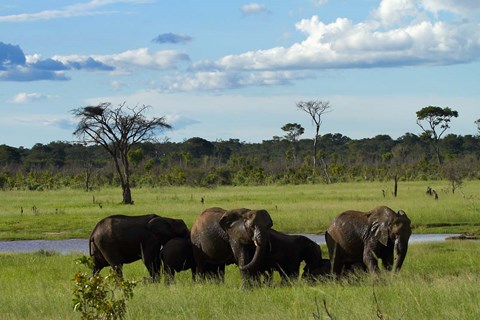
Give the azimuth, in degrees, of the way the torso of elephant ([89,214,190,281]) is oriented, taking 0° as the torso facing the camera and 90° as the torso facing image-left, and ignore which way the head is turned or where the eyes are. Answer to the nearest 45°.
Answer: approximately 270°

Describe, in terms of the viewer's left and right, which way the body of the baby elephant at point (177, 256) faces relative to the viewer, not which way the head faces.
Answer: facing to the right of the viewer

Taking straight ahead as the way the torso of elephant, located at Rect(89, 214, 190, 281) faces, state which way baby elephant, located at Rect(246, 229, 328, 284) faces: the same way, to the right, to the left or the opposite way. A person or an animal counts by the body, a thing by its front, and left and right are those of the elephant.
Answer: the opposite way

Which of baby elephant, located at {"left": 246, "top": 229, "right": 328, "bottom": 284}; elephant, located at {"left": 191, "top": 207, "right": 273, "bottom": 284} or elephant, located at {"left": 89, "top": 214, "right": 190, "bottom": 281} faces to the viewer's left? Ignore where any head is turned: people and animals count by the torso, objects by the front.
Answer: the baby elephant

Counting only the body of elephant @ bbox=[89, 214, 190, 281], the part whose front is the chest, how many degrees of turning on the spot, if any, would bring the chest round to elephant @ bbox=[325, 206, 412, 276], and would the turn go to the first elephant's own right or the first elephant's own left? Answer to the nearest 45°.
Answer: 0° — it already faces it

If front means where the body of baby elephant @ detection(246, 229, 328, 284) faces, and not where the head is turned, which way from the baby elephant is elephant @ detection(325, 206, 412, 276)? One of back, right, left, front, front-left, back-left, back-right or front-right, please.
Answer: back

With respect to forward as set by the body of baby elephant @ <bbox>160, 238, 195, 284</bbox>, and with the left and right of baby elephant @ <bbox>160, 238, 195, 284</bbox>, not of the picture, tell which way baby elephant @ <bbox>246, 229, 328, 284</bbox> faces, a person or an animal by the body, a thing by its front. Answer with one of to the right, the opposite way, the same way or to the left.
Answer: the opposite way
